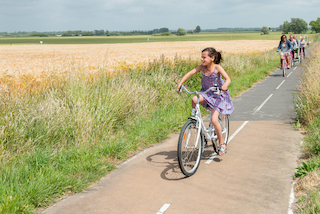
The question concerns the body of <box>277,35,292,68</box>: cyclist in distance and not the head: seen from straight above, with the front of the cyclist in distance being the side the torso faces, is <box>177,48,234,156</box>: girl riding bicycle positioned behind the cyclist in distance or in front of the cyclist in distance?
in front

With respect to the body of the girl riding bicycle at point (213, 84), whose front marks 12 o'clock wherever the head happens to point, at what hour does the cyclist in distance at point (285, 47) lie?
The cyclist in distance is roughly at 5 o'clock from the girl riding bicycle.

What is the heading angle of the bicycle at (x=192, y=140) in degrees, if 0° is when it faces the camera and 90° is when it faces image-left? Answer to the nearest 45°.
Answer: approximately 45°

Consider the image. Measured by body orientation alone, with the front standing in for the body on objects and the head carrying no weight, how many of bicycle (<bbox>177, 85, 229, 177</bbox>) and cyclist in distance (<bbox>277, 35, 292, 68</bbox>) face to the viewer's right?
0

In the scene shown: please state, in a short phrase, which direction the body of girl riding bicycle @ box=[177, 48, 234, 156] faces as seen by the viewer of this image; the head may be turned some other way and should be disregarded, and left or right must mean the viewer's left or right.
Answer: facing the viewer and to the left of the viewer

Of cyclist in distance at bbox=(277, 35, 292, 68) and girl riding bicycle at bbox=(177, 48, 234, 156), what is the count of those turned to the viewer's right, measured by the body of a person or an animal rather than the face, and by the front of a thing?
0

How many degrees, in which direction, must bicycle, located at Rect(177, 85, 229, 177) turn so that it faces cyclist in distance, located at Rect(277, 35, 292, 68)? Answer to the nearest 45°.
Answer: approximately 135° to its right

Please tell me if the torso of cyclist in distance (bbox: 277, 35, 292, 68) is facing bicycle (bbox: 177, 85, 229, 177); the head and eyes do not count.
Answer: yes
